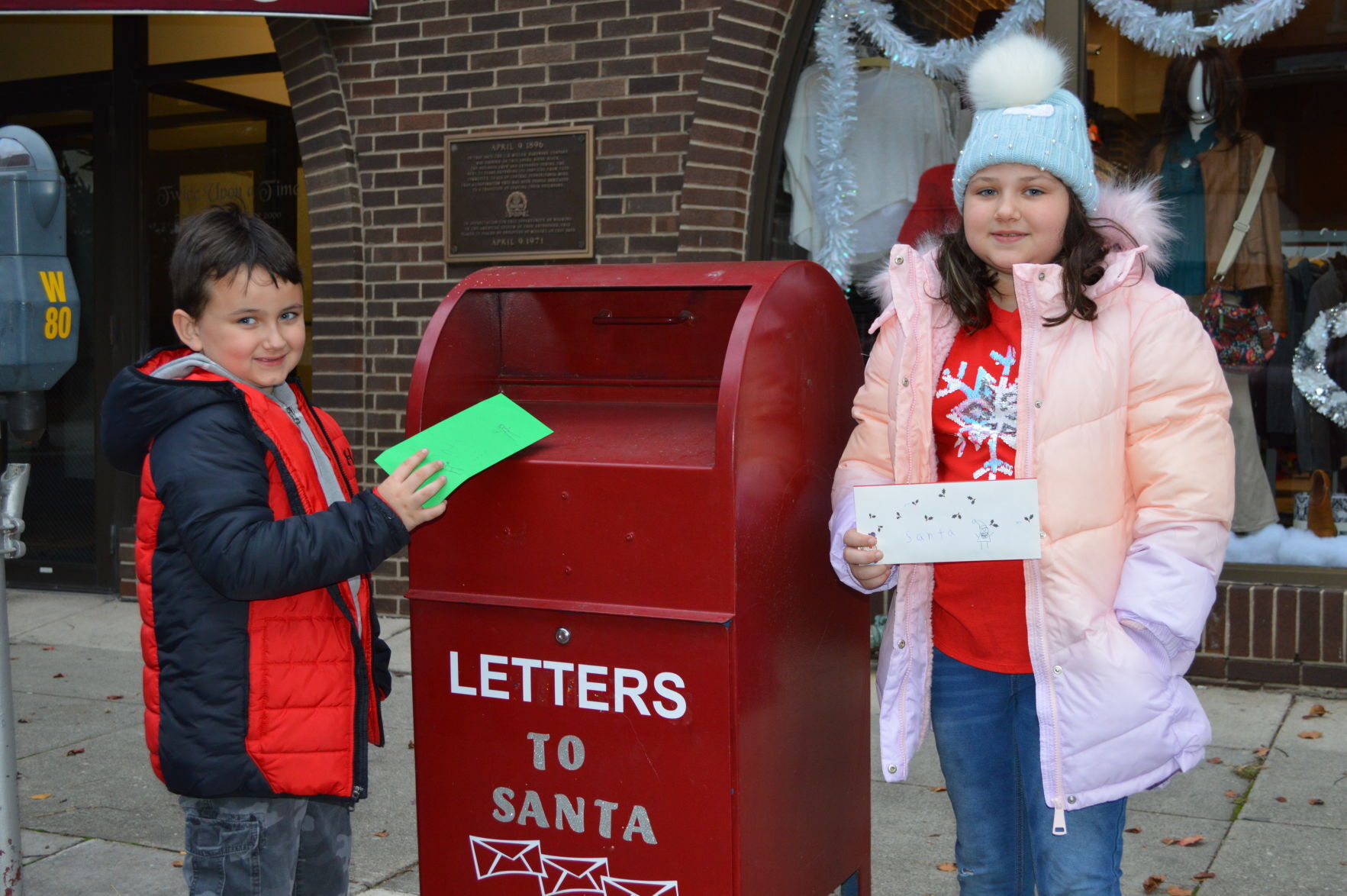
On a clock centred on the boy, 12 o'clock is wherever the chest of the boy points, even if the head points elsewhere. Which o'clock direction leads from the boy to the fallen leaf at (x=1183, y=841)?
The fallen leaf is roughly at 10 o'clock from the boy.

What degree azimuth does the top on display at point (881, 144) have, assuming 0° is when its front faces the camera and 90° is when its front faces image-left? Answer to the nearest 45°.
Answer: approximately 0°

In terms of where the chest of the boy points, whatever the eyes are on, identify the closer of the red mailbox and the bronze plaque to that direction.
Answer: the red mailbox

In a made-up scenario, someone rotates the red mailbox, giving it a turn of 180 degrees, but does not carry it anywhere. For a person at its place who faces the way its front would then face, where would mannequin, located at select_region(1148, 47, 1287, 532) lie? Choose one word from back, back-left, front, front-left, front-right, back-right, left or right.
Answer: front

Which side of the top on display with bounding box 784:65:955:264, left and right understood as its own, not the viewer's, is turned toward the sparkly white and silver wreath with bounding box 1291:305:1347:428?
left

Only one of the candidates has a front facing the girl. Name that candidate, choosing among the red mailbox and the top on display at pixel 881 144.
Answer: the top on display

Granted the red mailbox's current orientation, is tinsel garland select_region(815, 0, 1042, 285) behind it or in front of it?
behind

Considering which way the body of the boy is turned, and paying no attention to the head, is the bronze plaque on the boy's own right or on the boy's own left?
on the boy's own left
